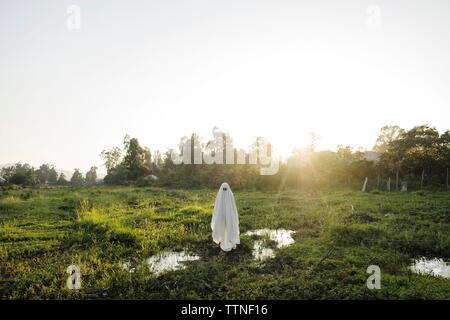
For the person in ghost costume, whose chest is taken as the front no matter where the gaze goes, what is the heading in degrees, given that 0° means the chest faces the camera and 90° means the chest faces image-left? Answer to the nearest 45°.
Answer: approximately 0°

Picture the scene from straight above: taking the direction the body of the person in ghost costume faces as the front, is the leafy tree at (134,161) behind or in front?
behind

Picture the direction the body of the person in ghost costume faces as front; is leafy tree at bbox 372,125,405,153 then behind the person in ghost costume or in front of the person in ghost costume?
behind

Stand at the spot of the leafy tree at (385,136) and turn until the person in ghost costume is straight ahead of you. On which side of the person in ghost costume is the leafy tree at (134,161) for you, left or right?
right
